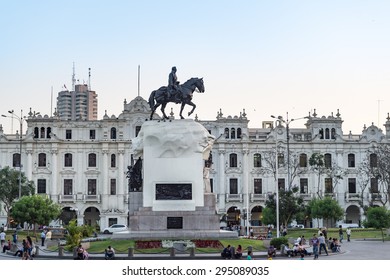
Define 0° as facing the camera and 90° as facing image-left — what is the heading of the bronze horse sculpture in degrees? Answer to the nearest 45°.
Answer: approximately 270°
